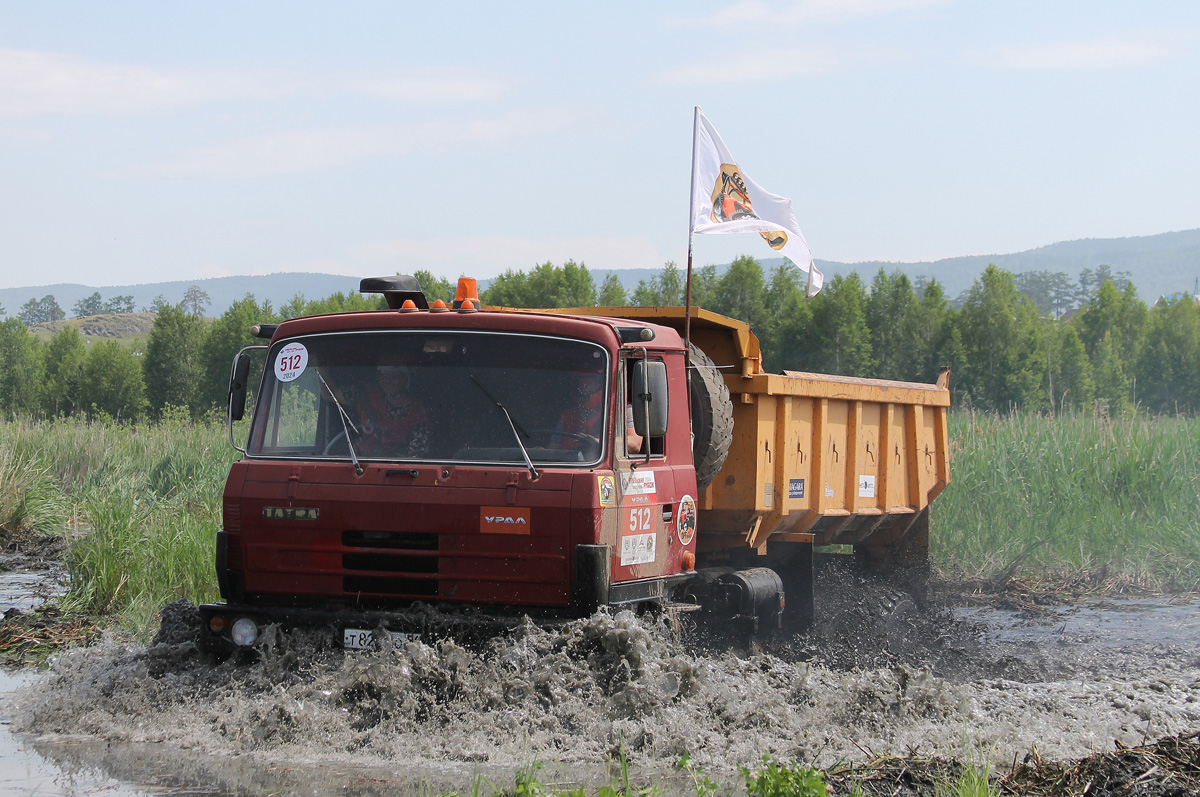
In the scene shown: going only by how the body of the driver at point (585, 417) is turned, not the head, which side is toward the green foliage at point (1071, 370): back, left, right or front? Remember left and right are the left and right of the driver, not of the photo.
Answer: back

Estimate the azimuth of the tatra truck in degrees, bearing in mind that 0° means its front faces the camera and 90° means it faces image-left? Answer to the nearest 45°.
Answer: approximately 45°

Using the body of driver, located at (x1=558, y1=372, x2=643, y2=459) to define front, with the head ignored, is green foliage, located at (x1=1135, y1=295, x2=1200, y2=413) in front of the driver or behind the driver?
behind

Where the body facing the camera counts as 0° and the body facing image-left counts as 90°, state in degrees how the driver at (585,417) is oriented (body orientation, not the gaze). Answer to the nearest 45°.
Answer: approximately 45°

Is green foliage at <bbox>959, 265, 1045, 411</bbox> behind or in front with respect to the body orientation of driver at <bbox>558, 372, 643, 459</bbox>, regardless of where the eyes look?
behind

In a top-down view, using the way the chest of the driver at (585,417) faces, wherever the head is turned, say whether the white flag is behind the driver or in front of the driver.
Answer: behind

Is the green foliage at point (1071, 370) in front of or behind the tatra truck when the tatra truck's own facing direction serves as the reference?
behind

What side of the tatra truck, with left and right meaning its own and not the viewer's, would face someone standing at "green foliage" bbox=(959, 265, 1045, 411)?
back
